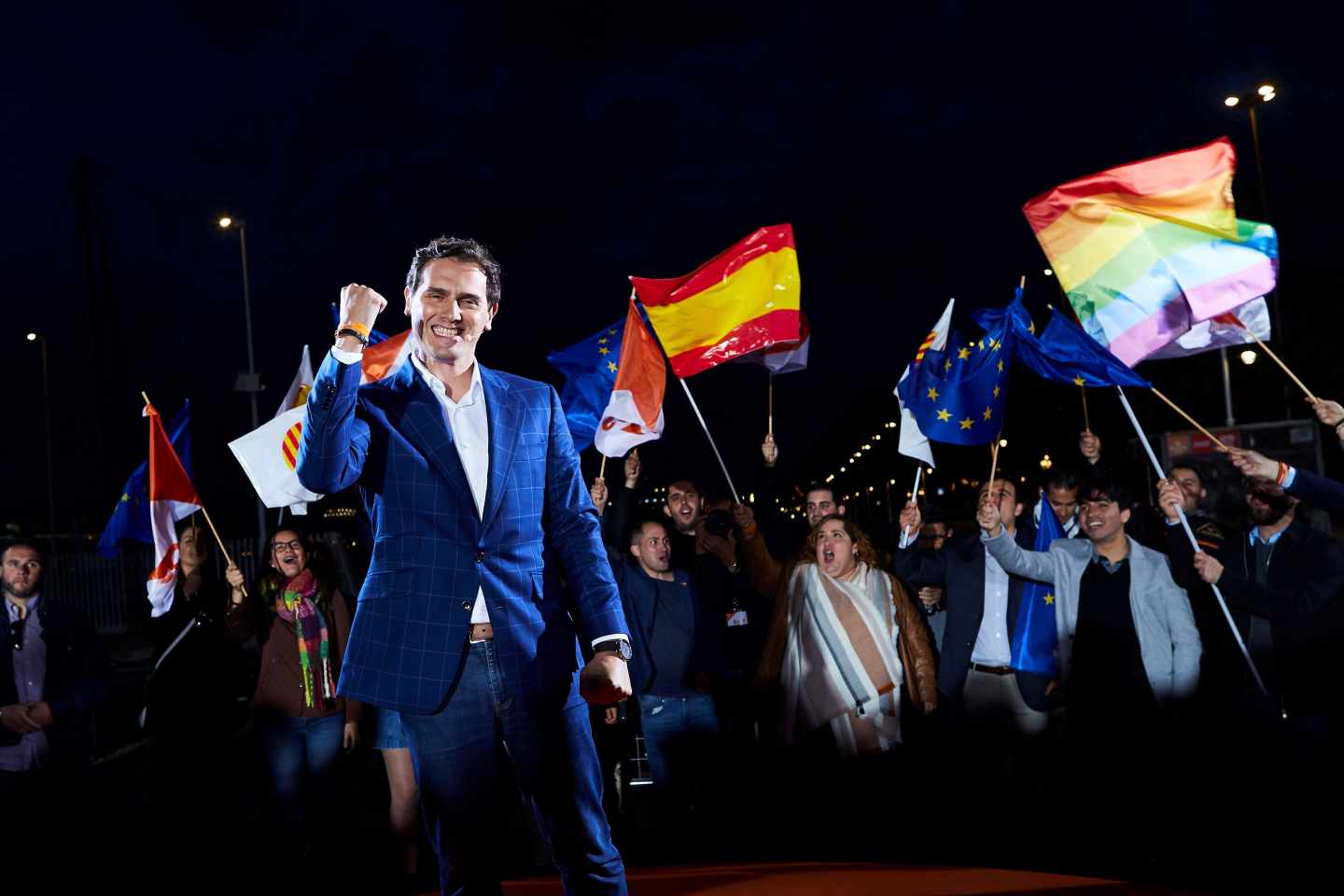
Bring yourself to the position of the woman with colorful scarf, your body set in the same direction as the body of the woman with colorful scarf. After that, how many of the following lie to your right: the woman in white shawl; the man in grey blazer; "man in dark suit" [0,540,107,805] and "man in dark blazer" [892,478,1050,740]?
1

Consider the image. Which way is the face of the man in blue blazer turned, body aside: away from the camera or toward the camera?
toward the camera

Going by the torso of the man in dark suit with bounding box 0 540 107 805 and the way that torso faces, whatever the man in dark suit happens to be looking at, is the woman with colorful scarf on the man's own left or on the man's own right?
on the man's own left

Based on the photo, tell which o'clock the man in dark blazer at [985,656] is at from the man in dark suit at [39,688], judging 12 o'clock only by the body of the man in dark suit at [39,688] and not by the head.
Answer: the man in dark blazer at [985,656] is roughly at 10 o'clock from the man in dark suit at [39,688].

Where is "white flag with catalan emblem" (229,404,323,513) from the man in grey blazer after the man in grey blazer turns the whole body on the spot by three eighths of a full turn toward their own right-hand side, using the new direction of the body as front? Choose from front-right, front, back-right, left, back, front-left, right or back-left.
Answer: left

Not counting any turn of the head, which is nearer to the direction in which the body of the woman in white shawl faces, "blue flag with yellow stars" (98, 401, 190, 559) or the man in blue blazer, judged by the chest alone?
the man in blue blazer

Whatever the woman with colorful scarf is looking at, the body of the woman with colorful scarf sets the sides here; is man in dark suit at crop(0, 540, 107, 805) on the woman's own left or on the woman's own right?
on the woman's own right

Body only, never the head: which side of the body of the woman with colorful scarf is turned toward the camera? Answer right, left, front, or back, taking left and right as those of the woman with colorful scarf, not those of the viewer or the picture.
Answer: front

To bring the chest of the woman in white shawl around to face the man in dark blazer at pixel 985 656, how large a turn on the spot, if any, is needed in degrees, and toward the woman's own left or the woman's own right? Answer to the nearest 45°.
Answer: approximately 135° to the woman's own left

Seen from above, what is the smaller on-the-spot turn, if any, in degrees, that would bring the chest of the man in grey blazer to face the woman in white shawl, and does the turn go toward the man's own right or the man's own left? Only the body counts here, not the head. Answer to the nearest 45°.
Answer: approximately 45° to the man's own right

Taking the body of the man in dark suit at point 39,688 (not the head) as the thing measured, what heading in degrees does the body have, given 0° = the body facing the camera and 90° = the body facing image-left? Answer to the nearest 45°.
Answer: approximately 45°

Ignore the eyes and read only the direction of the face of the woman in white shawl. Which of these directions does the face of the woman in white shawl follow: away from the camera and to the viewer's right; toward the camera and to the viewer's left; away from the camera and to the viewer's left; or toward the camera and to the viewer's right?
toward the camera and to the viewer's left

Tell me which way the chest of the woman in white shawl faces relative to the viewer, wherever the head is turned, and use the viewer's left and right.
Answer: facing the viewer

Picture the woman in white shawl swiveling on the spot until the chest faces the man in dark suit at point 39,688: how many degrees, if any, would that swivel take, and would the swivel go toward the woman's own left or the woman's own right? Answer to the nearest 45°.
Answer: approximately 90° to the woman's own right
